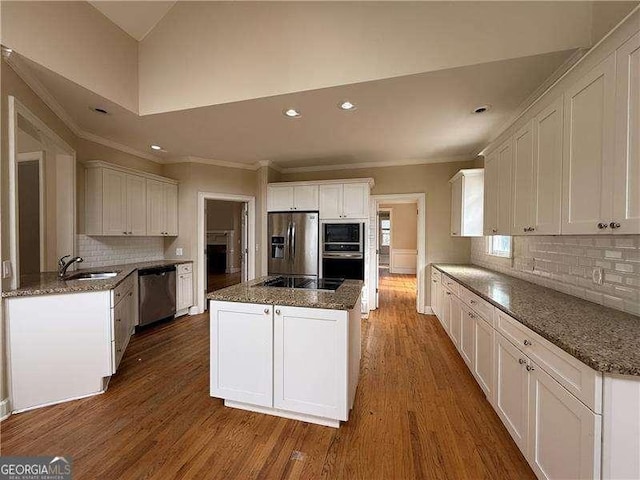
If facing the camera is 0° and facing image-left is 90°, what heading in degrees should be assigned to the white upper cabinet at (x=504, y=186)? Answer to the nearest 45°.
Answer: approximately 90°

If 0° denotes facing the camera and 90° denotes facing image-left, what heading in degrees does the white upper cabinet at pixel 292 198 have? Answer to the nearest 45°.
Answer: approximately 0°

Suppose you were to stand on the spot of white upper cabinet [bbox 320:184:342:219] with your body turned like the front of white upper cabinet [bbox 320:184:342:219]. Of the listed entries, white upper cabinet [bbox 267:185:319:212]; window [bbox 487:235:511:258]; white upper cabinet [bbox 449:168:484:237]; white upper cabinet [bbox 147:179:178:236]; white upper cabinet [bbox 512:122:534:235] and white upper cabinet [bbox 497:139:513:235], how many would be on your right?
2

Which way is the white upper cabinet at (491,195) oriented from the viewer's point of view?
to the viewer's left

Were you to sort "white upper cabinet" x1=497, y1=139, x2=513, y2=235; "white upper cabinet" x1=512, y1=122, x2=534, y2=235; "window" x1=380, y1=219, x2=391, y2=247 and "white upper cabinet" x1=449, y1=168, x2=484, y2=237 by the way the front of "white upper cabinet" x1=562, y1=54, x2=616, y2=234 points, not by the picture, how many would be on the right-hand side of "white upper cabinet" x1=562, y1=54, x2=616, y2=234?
4

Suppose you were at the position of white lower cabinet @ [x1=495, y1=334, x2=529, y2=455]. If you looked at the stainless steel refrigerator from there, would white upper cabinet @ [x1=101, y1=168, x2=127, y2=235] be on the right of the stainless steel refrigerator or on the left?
left

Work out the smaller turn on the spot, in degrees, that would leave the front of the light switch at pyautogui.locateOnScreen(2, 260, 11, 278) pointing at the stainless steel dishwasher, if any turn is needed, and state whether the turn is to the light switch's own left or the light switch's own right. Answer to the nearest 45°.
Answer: approximately 90° to the light switch's own left

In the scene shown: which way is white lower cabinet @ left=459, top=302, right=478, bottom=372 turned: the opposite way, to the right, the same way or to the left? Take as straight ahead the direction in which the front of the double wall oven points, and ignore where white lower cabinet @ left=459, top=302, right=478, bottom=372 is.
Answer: to the right

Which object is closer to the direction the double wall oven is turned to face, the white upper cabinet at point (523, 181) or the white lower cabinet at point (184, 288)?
the white upper cabinet

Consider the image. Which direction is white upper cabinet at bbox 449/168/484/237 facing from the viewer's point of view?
to the viewer's left

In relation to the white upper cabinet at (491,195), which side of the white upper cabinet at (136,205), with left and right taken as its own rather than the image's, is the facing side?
front

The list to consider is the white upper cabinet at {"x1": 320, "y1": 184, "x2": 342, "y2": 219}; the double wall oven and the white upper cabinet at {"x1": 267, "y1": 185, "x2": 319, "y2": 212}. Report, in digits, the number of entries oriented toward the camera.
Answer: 3

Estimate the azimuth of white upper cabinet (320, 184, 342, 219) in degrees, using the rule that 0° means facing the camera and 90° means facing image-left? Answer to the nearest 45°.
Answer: approximately 0°
